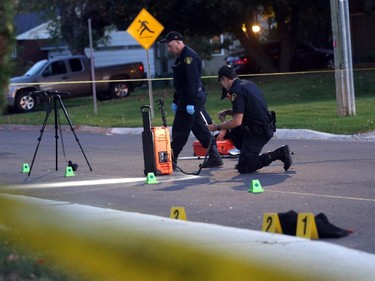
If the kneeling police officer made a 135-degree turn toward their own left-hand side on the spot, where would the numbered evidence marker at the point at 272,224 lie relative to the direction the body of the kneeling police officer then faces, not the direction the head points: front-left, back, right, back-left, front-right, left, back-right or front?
front-right

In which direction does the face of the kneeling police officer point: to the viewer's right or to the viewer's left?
to the viewer's left

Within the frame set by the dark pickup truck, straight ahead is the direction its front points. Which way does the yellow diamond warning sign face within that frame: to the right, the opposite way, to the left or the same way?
to the left

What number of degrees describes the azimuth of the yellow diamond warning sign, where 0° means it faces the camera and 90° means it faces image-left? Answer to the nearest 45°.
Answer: approximately 0°

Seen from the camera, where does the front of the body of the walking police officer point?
to the viewer's left

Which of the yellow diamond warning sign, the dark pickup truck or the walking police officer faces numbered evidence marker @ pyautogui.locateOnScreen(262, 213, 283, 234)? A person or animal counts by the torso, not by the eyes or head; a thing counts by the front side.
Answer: the yellow diamond warning sign

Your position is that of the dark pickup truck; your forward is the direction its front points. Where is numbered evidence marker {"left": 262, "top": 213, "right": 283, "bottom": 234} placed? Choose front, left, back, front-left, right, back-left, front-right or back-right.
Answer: left

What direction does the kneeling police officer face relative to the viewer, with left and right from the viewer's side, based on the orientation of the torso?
facing to the left of the viewer

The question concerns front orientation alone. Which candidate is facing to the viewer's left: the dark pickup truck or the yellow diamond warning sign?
the dark pickup truck

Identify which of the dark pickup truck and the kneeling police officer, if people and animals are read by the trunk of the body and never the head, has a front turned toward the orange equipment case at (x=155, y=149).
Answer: the kneeling police officer

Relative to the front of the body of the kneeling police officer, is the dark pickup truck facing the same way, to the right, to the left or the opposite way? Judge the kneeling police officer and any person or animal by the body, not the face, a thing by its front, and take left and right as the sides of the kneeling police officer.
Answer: the same way

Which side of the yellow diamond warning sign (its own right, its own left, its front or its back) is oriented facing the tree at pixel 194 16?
back

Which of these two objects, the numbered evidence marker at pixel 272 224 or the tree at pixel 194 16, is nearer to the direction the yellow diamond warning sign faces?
the numbered evidence marker
